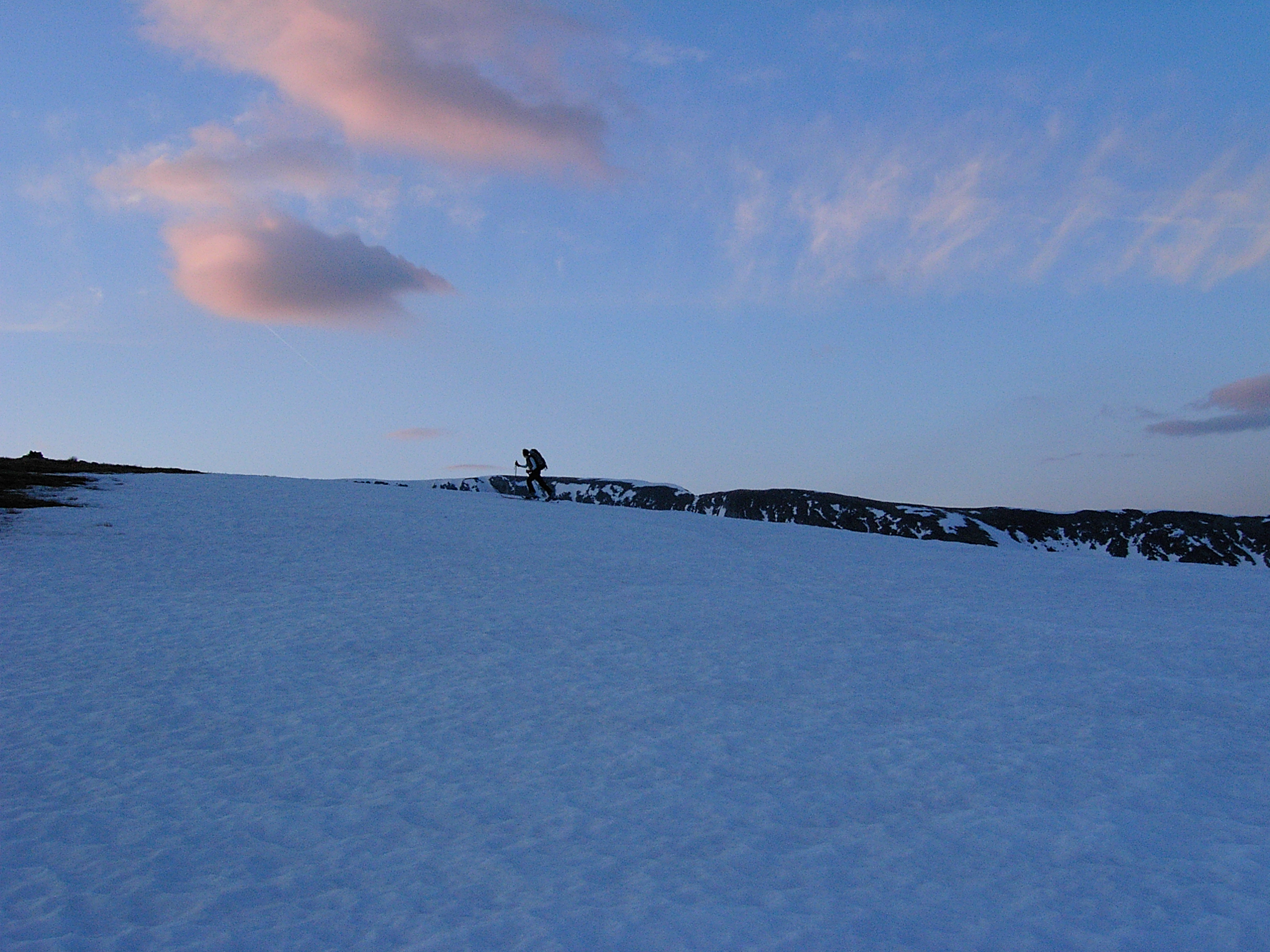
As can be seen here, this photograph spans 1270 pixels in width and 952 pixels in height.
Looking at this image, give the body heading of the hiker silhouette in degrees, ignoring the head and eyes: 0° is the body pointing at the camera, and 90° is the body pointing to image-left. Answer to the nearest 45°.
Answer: approximately 90°

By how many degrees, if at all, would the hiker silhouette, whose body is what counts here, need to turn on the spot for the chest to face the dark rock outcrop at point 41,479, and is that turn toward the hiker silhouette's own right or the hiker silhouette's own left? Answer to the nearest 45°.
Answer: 0° — they already face it
